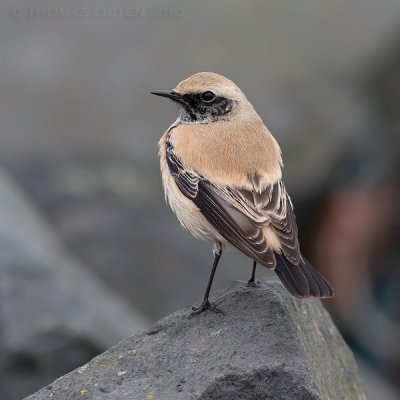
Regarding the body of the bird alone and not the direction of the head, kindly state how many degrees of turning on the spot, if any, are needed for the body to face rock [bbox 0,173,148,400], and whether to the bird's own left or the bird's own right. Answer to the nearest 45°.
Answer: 0° — it already faces it

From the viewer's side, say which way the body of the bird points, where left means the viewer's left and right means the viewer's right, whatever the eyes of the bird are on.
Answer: facing away from the viewer and to the left of the viewer
